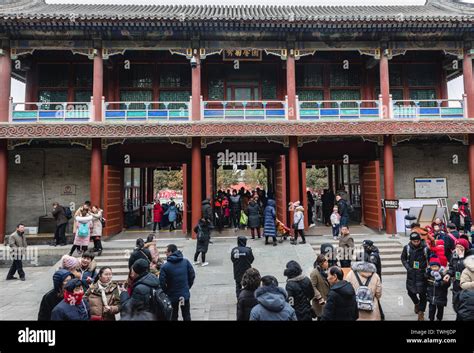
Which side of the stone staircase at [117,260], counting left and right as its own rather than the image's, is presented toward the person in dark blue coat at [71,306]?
front

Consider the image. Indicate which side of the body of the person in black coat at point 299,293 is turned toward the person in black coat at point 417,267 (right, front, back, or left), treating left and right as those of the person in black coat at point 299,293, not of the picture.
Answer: right

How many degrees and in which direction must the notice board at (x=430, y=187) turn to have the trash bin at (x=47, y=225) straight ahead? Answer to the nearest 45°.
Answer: approximately 45° to its right

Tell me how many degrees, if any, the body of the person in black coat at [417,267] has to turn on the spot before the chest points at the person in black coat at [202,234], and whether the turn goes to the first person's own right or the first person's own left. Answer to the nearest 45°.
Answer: approximately 90° to the first person's own right

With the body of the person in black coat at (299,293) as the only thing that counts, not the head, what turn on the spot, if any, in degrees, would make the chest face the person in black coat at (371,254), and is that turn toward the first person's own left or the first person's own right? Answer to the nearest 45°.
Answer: approximately 90° to the first person's own right

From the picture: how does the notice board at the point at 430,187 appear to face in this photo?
toward the camera

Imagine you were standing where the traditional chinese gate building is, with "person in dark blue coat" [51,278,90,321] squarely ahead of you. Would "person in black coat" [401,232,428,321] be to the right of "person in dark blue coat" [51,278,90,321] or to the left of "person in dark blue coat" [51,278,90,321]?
left

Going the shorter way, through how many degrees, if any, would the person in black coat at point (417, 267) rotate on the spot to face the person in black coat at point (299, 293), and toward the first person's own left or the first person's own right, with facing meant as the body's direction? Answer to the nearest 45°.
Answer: approximately 45° to the first person's own right

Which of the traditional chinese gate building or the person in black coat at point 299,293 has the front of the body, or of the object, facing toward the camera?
the traditional chinese gate building

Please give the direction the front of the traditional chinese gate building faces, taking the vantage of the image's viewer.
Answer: facing the viewer

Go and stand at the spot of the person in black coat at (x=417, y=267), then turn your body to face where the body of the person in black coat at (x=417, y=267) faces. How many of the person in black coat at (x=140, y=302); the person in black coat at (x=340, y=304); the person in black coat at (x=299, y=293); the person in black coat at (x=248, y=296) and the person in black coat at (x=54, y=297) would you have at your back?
0

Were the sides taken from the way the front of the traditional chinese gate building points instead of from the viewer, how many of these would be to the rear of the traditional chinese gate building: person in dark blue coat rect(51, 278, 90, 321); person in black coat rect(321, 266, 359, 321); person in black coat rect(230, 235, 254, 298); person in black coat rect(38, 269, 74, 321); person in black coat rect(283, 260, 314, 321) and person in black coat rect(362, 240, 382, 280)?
0

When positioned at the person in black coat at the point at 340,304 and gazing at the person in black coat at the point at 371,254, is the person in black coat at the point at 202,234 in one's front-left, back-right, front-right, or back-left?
front-left

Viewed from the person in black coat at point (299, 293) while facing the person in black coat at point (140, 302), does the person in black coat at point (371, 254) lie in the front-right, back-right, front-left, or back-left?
back-right

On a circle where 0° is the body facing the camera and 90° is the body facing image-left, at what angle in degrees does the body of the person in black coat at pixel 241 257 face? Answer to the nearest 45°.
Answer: approximately 180°

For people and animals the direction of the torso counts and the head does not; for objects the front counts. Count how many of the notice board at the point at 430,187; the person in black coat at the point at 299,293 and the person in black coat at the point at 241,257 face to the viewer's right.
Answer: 0

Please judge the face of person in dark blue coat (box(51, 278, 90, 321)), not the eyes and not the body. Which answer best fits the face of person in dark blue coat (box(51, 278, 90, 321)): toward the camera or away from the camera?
toward the camera

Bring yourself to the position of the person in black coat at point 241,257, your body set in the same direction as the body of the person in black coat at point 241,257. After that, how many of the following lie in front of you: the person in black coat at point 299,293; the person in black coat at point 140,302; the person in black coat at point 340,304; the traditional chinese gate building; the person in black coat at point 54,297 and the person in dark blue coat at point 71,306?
1

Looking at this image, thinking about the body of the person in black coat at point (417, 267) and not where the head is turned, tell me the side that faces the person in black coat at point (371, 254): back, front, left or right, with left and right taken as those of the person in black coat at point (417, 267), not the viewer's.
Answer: right

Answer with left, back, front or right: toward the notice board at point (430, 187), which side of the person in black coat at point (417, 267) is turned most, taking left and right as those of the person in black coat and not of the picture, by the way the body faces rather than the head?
back
